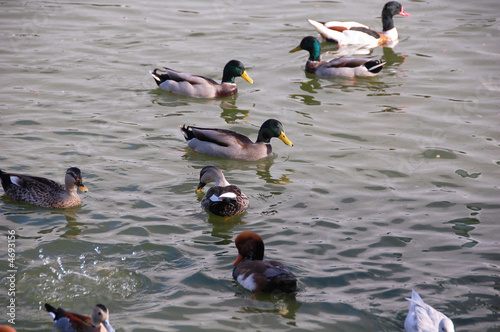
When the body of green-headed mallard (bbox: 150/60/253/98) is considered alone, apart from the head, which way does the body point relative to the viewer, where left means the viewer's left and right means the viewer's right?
facing to the right of the viewer

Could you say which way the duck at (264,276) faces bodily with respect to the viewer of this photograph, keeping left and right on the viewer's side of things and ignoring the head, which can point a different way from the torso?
facing away from the viewer and to the left of the viewer

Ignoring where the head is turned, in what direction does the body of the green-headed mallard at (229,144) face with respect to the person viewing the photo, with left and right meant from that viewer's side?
facing to the right of the viewer

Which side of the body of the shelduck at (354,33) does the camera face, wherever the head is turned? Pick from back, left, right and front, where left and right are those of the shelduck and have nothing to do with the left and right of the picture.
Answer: right

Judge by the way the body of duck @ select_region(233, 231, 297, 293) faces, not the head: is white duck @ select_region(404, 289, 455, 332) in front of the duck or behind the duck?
behind

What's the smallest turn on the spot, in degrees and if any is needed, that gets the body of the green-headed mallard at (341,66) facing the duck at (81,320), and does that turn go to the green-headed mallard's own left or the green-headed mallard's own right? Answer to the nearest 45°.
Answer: approximately 90° to the green-headed mallard's own left

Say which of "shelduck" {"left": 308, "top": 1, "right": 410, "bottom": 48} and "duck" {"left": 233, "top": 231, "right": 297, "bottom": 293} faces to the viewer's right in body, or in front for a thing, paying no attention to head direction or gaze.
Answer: the shelduck

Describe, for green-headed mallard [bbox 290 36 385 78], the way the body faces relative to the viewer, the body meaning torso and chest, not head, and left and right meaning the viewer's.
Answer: facing to the left of the viewer

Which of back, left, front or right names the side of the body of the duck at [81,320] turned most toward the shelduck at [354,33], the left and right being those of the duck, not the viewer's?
left

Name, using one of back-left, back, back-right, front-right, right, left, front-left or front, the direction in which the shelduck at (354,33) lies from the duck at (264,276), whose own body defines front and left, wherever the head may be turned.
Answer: front-right

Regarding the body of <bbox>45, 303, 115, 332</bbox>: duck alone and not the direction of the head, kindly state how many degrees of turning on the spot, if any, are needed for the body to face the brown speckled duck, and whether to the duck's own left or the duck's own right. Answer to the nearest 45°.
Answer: approximately 135° to the duck's own left
